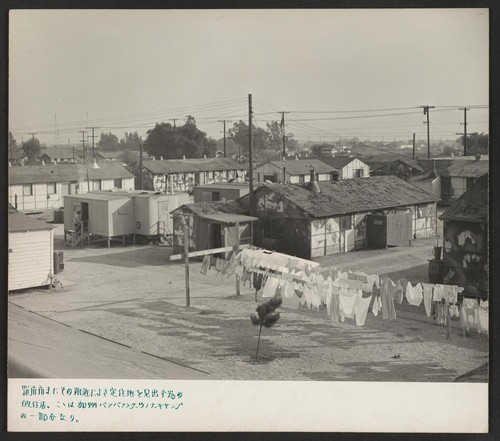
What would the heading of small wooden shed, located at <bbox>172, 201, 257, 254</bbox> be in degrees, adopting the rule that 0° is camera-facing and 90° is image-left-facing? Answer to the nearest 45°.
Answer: approximately 315°

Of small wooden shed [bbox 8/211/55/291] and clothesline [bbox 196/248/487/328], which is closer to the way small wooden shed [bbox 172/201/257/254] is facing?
the clothesline

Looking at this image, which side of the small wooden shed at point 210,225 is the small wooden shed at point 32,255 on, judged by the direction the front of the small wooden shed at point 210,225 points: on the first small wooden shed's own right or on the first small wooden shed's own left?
on the first small wooden shed's own right

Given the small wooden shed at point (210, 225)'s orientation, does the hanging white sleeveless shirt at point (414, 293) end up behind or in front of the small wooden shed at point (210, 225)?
in front

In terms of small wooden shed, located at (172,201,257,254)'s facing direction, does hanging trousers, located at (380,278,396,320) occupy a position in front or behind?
in front
